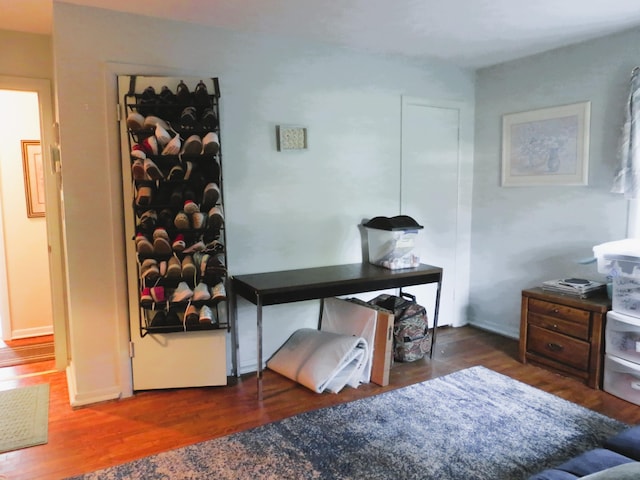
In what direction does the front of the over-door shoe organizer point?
toward the camera

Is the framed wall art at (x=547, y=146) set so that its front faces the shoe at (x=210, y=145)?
yes

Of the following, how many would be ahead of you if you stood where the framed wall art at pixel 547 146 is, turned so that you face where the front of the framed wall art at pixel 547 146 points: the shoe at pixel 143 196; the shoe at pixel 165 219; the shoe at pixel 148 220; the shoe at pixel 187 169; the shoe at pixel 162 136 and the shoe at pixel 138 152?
6

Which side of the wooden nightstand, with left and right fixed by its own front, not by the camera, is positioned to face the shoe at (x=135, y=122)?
front

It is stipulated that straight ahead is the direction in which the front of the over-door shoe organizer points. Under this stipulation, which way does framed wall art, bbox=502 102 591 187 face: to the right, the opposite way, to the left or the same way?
to the right

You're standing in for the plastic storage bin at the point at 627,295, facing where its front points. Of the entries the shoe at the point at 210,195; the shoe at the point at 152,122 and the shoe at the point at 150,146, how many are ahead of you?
3

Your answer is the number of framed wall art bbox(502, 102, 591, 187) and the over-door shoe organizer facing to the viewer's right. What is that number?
0

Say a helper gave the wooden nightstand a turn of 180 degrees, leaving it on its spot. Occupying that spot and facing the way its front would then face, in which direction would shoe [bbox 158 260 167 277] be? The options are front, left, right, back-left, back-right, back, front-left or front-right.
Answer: back

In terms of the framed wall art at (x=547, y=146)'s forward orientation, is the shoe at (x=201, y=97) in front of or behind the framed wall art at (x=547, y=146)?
in front

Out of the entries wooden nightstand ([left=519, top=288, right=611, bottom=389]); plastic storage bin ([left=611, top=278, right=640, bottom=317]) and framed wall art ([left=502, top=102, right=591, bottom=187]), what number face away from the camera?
0

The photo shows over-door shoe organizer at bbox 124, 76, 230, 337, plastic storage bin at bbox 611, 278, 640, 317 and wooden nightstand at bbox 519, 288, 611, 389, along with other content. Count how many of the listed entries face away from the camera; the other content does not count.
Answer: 0

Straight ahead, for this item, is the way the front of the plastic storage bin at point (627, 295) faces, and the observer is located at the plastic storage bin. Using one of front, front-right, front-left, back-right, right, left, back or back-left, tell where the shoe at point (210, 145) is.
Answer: front

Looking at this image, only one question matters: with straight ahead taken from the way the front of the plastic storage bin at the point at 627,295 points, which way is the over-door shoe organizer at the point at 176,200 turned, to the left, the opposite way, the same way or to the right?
to the left
